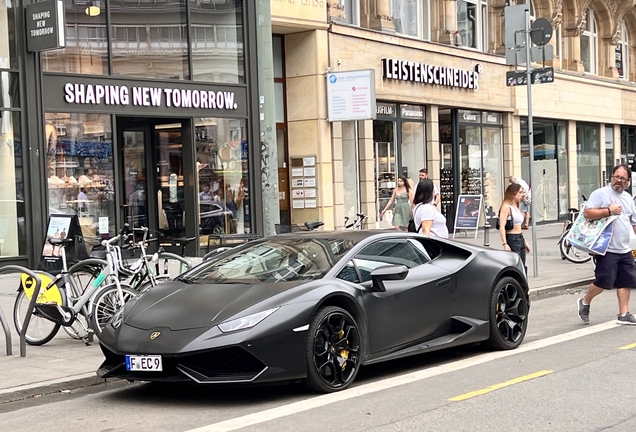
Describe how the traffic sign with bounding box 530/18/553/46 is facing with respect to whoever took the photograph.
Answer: facing away from the viewer and to the right of the viewer

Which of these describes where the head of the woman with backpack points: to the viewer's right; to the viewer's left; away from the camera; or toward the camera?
away from the camera

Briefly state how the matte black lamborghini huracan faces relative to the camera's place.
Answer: facing the viewer and to the left of the viewer

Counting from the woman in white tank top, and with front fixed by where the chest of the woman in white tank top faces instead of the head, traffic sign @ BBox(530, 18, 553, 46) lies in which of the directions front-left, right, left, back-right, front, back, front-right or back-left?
left

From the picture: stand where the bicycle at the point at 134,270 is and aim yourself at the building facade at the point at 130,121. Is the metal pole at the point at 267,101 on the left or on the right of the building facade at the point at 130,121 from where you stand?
right

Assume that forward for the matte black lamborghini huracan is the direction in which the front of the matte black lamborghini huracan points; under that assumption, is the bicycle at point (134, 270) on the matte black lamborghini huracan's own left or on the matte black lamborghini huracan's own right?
on the matte black lamborghini huracan's own right

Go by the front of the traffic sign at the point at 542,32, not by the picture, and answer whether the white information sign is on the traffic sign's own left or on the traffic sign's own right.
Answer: on the traffic sign's own left

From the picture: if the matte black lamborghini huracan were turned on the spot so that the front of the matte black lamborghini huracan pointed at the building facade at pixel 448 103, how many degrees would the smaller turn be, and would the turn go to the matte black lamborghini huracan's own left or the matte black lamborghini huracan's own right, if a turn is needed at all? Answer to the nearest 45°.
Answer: approximately 135° to the matte black lamborghini huracan's own right
